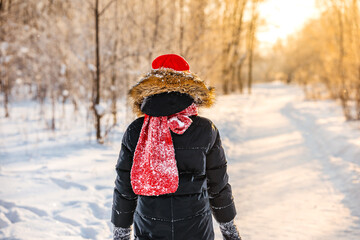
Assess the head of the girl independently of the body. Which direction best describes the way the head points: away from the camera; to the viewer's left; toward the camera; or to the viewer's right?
away from the camera

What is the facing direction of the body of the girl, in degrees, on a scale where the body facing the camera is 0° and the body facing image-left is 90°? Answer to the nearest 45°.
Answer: approximately 180°
